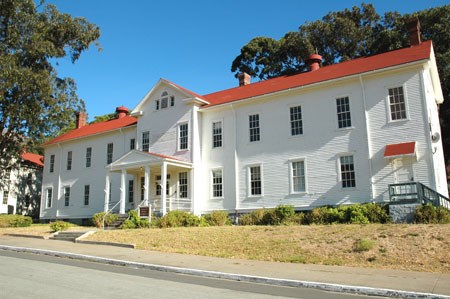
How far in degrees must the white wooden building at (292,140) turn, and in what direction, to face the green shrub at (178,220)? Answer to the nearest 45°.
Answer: approximately 45° to its right

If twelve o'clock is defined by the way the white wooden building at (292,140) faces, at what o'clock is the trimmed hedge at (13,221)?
The trimmed hedge is roughly at 2 o'clock from the white wooden building.

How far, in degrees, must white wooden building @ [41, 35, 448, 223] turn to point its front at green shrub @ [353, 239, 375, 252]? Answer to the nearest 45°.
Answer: approximately 45° to its left

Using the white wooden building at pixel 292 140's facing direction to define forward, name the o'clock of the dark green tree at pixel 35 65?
The dark green tree is roughly at 2 o'clock from the white wooden building.

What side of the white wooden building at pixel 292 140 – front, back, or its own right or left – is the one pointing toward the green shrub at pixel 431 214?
left

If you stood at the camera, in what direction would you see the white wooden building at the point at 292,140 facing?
facing the viewer and to the left of the viewer
